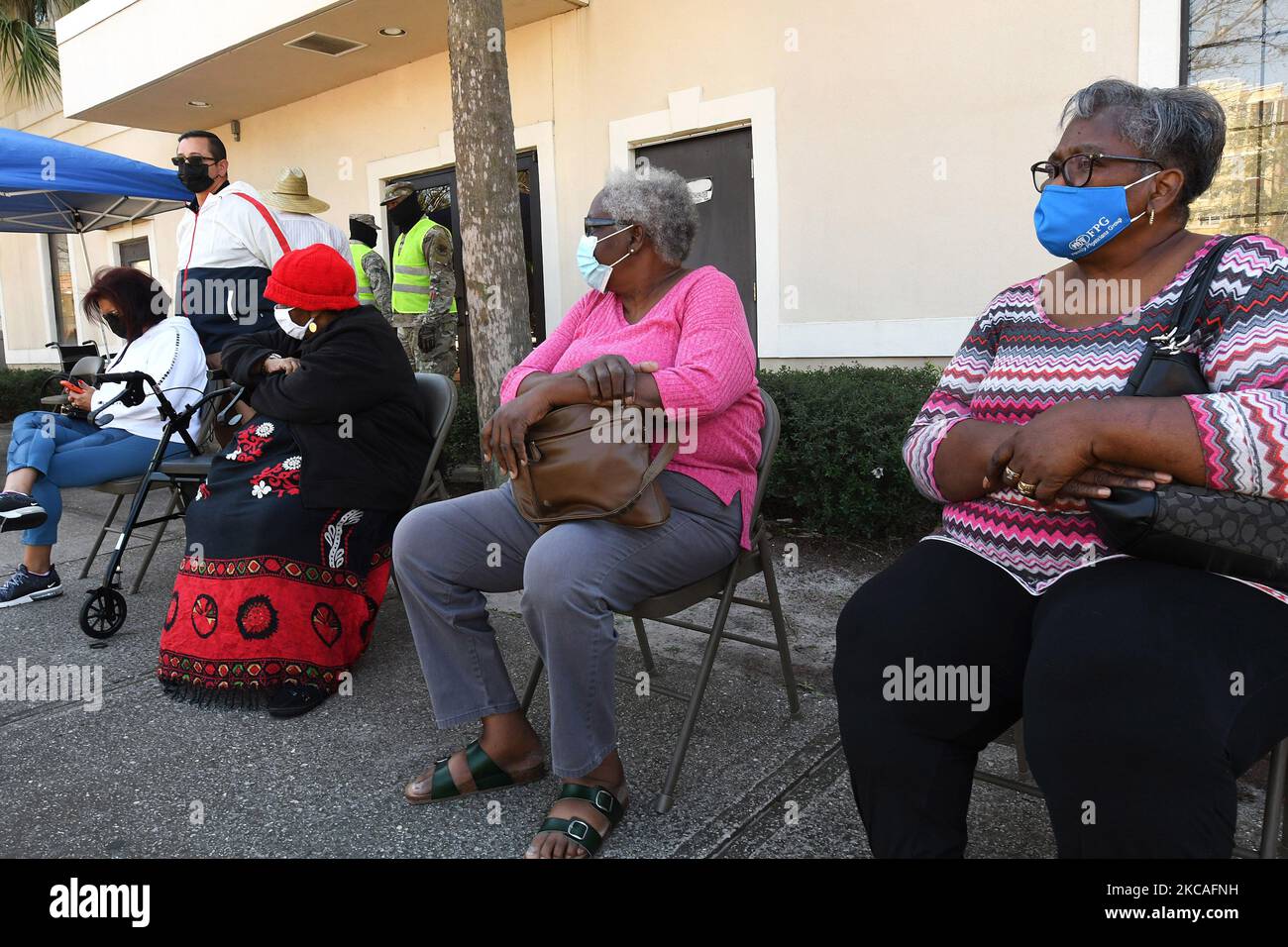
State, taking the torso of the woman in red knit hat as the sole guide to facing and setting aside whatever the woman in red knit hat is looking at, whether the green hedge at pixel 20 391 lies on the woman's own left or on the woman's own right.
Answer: on the woman's own right

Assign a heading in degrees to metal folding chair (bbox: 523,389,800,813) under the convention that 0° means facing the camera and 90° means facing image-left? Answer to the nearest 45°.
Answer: approximately 45°

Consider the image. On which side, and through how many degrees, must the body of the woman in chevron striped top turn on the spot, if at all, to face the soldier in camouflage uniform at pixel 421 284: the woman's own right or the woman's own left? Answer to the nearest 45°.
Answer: approximately 90° to the woman's own right

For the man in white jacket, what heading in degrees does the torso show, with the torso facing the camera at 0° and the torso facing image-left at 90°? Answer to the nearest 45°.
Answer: approximately 45°

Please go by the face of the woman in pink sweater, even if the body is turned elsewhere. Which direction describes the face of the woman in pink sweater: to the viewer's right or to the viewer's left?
to the viewer's left

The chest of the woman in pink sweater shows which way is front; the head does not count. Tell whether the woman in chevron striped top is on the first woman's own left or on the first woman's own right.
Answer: on the first woman's own left

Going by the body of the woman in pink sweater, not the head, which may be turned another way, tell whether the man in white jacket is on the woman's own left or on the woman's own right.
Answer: on the woman's own right
